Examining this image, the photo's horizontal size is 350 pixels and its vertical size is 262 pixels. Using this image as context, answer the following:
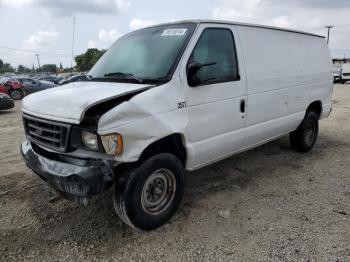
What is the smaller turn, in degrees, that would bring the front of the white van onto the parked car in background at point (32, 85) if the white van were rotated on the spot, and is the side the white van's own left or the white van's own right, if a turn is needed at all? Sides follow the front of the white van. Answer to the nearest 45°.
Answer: approximately 90° to the white van's own right

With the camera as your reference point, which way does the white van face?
facing the viewer and to the left of the viewer

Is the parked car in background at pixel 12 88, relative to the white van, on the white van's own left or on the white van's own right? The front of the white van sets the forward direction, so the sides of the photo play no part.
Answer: on the white van's own right

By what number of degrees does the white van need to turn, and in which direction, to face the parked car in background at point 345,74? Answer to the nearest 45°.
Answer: approximately 180°

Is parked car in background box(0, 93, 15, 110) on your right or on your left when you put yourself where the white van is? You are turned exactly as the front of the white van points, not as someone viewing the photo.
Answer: on your right

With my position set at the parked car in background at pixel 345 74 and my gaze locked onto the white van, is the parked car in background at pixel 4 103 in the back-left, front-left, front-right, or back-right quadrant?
front-right
